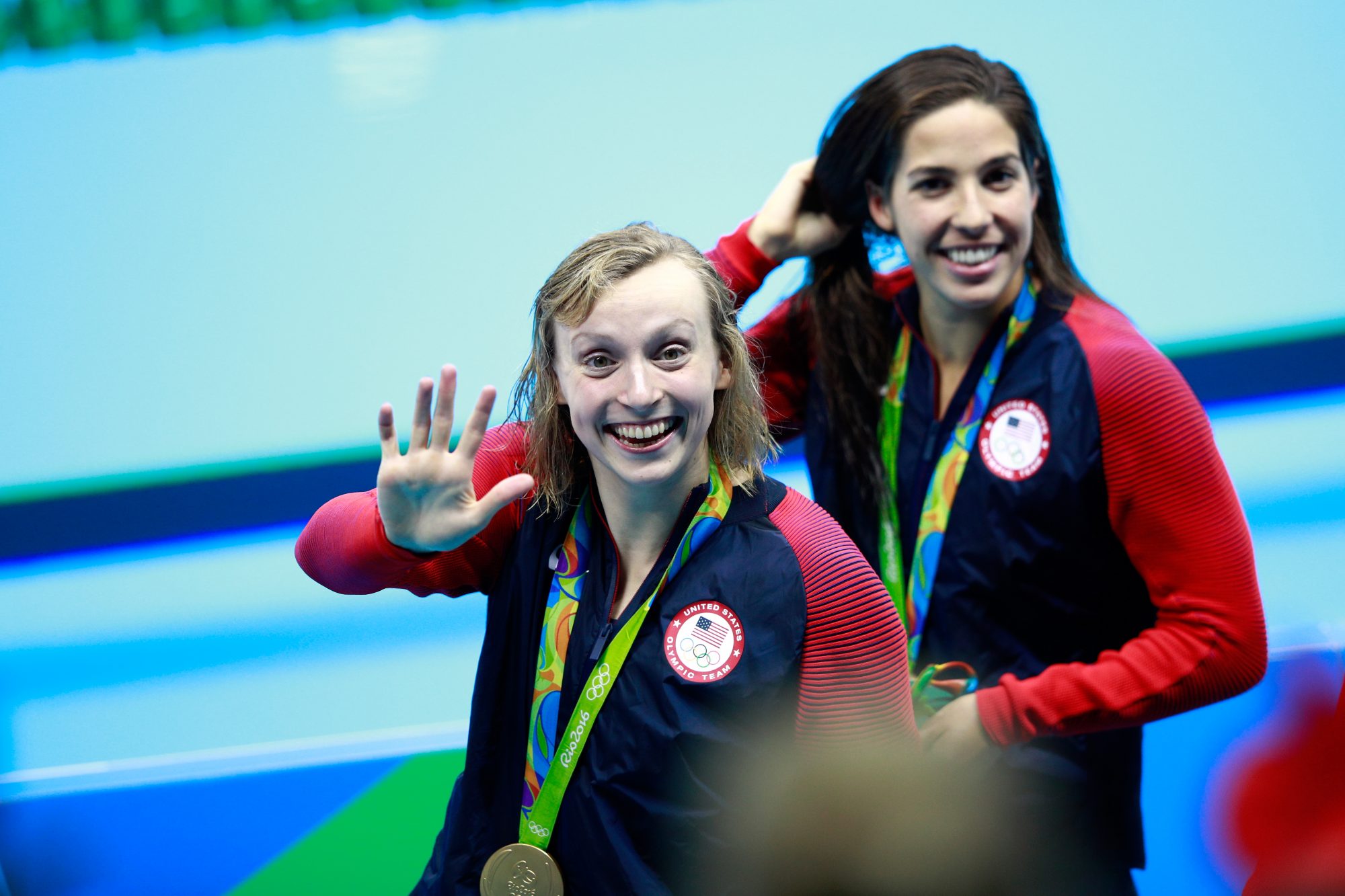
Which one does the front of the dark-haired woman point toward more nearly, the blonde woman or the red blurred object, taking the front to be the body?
the blonde woman

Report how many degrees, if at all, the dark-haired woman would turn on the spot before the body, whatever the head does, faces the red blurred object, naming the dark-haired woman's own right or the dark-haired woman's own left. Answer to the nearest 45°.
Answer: approximately 45° to the dark-haired woman's own left

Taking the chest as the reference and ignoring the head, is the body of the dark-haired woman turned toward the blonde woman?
yes

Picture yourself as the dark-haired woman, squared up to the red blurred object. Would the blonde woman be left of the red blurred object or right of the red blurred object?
right

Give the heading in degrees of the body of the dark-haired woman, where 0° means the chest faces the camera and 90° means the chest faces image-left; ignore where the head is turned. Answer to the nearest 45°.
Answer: approximately 45°
